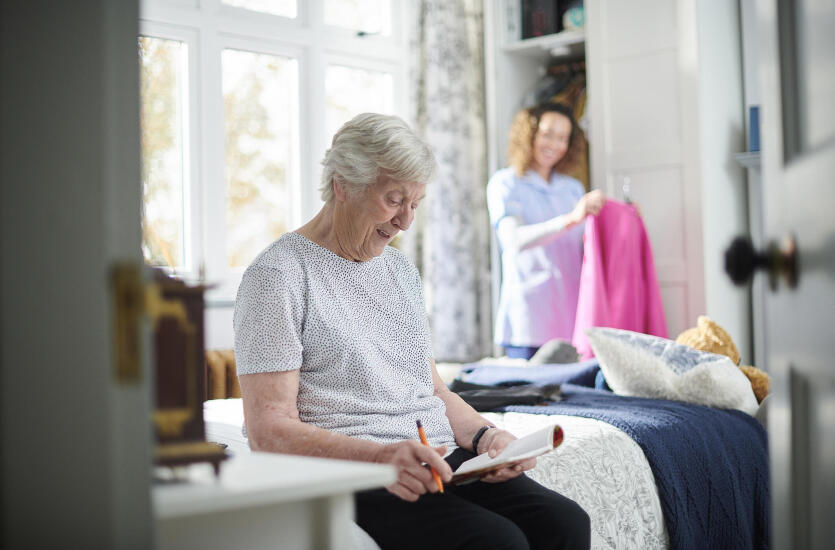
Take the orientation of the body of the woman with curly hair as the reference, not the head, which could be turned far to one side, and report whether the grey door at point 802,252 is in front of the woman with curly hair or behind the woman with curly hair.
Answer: in front

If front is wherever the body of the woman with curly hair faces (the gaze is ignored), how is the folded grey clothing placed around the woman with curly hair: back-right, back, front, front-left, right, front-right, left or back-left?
front-right

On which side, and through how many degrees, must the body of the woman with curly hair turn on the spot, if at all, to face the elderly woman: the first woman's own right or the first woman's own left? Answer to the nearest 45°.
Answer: approximately 45° to the first woman's own right

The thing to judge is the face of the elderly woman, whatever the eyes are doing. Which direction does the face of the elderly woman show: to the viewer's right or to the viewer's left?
to the viewer's right

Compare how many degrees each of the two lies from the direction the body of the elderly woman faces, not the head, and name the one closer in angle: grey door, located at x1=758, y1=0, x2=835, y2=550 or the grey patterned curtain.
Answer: the grey door

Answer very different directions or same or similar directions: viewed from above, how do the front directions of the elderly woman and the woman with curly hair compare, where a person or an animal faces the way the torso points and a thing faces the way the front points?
same or similar directions

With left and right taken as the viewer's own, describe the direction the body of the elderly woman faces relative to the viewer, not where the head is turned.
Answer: facing the viewer and to the right of the viewer

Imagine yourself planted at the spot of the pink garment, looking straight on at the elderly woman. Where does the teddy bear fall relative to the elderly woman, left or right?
left
